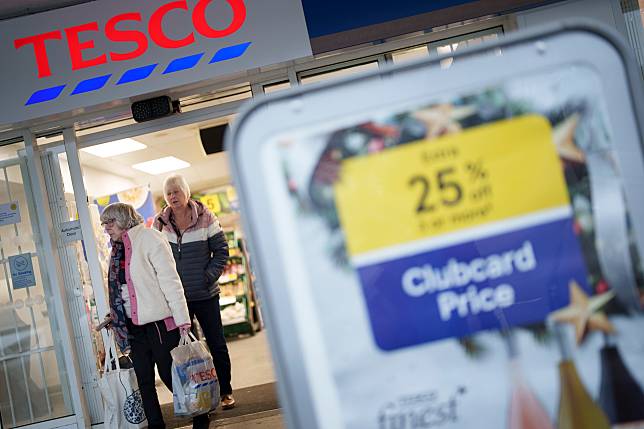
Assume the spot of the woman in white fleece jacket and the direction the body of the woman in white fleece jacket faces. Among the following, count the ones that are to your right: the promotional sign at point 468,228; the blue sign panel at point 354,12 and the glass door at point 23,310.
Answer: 1

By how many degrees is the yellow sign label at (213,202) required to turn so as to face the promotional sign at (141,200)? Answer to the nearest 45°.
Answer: approximately 90° to its right

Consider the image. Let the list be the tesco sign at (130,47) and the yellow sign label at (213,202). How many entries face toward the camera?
2

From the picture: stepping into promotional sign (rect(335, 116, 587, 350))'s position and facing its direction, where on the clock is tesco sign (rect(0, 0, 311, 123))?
The tesco sign is roughly at 5 o'clock from the promotional sign.

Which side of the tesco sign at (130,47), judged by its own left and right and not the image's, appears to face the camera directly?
front

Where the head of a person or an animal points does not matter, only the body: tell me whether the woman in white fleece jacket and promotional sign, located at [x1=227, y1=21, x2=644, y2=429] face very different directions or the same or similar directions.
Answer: same or similar directions

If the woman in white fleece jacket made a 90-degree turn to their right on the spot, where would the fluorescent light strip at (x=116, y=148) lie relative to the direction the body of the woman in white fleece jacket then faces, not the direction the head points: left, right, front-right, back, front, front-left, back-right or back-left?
front-right

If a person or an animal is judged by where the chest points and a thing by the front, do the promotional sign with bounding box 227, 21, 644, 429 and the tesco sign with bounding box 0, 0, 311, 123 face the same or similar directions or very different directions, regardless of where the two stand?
same or similar directions

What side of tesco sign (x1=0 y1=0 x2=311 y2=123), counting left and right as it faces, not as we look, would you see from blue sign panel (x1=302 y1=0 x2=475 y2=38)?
left

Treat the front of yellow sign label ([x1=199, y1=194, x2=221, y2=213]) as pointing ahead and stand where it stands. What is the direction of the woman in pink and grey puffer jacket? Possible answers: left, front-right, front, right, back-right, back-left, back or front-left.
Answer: front

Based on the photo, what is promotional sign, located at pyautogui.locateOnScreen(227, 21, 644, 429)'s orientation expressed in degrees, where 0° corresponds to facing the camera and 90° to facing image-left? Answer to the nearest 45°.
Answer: approximately 0°

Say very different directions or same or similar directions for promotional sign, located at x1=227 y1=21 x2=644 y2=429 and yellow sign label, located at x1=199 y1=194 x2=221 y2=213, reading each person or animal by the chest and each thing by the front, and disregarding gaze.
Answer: same or similar directions

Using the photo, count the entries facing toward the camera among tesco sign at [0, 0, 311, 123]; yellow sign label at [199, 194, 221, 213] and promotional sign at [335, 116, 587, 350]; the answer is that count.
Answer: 3
